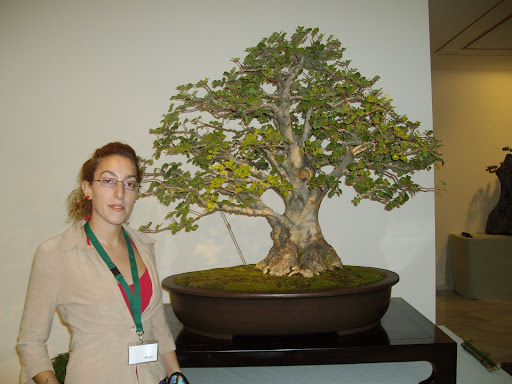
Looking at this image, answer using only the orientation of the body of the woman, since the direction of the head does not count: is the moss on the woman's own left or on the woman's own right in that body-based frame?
on the woman's own left

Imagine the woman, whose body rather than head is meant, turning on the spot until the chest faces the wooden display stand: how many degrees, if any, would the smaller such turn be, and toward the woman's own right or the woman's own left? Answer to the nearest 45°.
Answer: approximately 45° to the woman's own left

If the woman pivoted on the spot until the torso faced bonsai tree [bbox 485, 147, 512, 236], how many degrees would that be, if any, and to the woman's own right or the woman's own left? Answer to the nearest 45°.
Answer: approximately 90° to the woman's own left

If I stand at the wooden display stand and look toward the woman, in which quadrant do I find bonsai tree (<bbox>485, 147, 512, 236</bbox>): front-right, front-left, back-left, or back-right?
back-right

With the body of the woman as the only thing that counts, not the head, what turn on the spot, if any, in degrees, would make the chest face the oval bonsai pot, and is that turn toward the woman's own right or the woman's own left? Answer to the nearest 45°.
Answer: approximately 45° to the woman's own left
